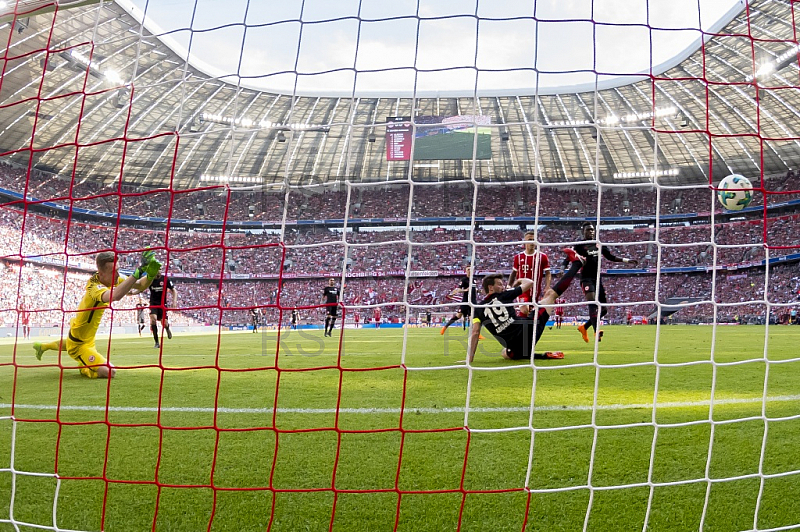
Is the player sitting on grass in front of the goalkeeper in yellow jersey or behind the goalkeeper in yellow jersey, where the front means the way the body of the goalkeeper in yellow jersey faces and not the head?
in front

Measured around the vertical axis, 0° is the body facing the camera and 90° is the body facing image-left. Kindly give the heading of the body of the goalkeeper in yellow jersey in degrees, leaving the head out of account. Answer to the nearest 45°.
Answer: approximately 270°
